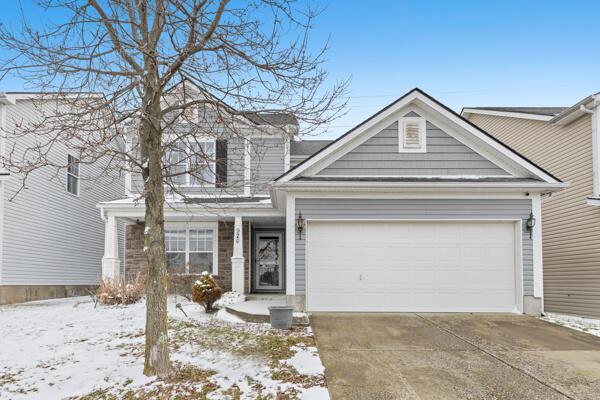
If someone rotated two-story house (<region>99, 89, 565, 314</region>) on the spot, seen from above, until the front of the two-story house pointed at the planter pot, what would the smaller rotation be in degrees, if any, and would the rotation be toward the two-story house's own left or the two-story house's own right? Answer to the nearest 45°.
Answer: approximately 45° to the two-story house's own right

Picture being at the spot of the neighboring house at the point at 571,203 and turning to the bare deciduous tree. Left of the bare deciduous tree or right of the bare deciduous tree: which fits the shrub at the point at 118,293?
right

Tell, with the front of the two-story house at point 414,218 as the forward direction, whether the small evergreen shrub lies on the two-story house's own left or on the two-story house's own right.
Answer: on the two-story house's own right

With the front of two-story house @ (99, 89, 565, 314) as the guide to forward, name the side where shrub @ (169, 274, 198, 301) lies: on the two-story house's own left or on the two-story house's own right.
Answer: on the two-story house's own right

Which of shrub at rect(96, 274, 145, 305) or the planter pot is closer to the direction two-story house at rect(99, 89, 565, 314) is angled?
the planter pot

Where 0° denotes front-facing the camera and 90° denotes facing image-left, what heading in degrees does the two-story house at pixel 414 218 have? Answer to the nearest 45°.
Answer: approximately 0°

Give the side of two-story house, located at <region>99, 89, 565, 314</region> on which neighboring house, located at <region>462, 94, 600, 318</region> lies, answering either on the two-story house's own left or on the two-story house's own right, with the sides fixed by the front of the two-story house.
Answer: on the two-story house's own left

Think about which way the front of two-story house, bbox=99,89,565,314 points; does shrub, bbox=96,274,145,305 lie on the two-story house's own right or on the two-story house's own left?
on the two-story house's own right

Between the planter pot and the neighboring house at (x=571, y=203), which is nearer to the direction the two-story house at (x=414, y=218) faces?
the planter pot

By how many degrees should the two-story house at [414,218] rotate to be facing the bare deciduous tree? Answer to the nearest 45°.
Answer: approximately 45° to its right

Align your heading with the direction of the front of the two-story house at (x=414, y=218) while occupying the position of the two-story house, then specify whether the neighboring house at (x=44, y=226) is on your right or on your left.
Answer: on your right
